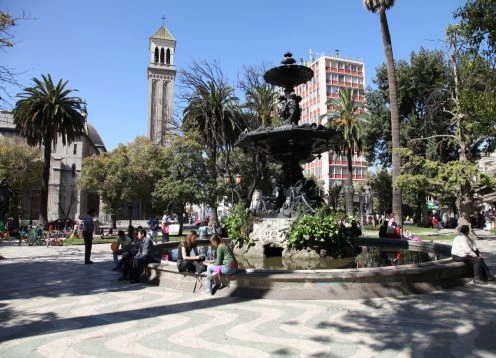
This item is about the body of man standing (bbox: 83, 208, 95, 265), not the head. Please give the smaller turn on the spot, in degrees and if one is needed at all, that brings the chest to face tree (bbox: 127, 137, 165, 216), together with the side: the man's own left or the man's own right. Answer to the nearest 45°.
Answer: approximately 90° to the man's own left

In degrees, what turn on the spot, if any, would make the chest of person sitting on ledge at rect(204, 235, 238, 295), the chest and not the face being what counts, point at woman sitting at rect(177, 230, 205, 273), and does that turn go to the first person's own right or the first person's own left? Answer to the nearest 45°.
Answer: approximately 45° to the first person's own right

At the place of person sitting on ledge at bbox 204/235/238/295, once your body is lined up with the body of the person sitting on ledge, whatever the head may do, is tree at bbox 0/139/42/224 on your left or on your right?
on your right
